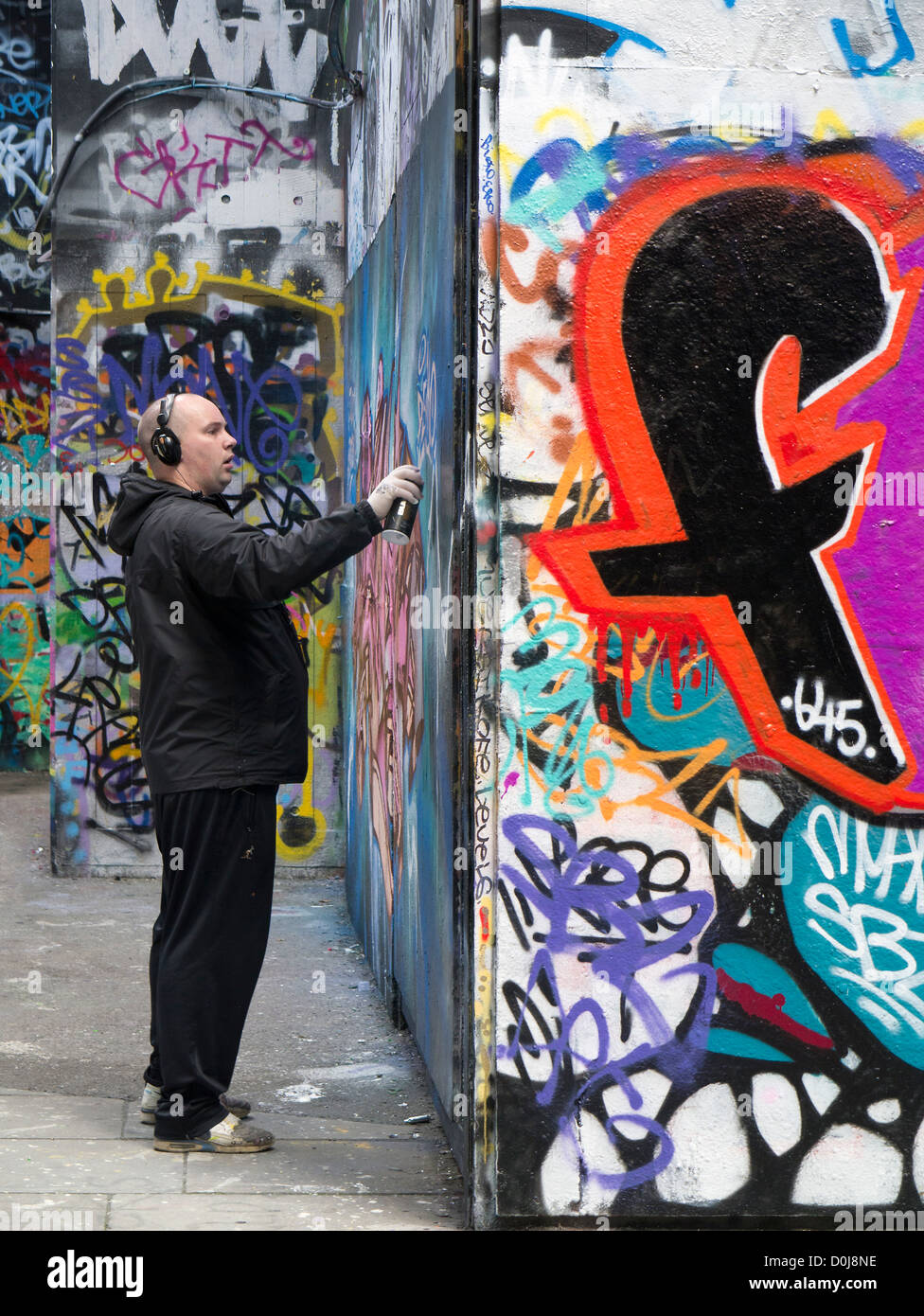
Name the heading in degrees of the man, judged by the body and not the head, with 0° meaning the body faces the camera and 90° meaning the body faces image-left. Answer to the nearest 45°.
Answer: approximately 270°

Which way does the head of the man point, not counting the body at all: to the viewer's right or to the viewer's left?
to the viewer's right
